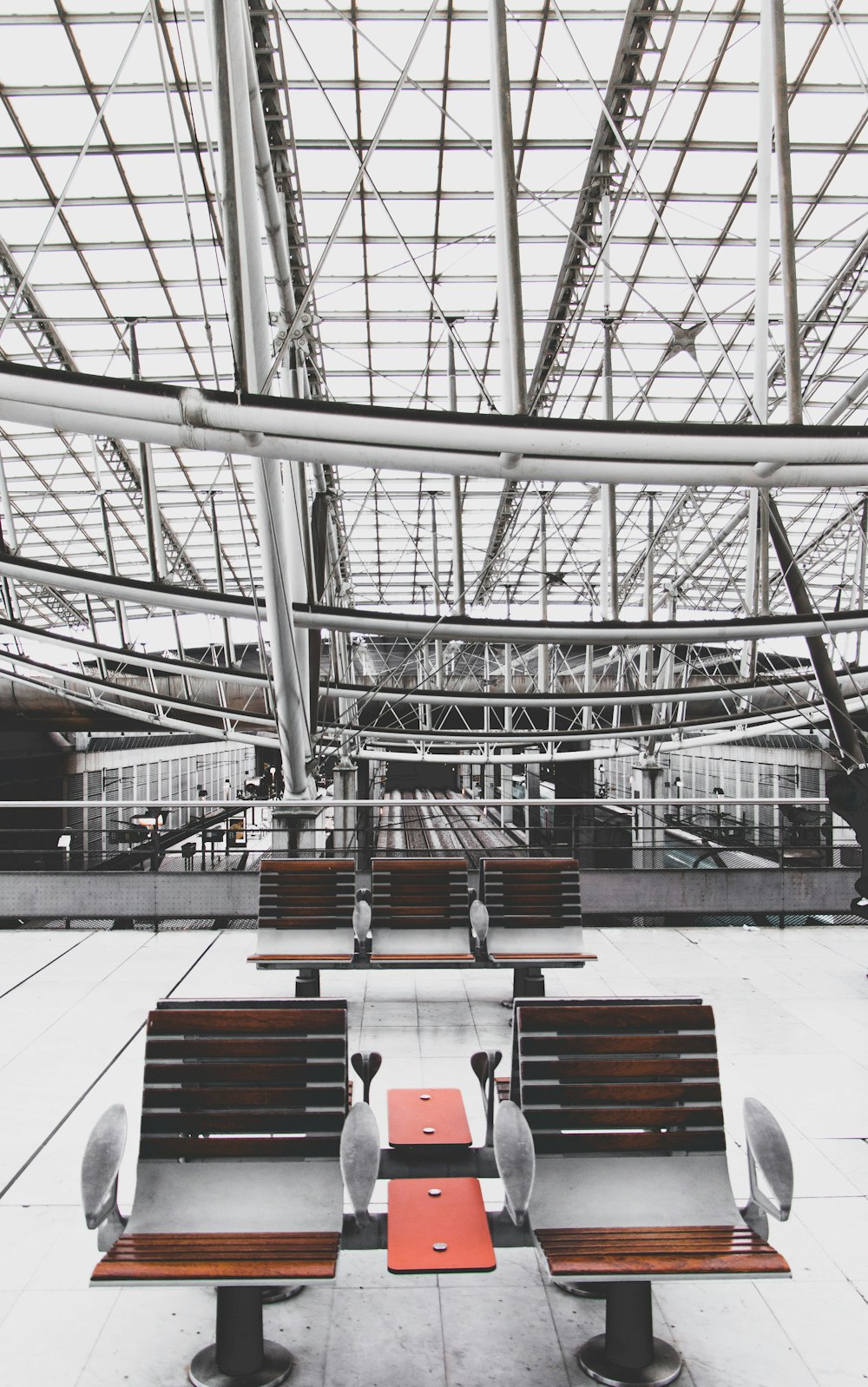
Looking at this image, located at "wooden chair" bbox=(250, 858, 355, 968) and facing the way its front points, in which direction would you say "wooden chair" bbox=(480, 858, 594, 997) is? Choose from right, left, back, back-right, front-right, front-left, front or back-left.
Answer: left

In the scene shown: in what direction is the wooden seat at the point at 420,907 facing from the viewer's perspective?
toward the camera

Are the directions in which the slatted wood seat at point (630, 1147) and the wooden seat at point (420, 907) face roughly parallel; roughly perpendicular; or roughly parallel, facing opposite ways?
roughly parallel

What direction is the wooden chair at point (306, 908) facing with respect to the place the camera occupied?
facing the viewer

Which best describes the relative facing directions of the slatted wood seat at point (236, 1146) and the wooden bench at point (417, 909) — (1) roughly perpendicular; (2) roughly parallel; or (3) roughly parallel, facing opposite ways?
roughly parallel

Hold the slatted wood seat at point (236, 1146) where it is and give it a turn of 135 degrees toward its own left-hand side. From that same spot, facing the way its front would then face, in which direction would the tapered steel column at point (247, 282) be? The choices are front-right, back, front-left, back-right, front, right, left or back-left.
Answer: front-left

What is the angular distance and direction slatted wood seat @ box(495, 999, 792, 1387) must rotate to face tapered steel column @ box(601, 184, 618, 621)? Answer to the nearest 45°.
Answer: approximately 180°

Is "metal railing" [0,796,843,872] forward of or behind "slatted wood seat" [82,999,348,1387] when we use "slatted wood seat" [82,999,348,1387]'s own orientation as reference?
behind

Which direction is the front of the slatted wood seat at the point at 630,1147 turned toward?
toward the camera

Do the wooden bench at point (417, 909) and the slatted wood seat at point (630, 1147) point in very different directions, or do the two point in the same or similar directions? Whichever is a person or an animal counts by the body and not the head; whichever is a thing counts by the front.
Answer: same or similar directions

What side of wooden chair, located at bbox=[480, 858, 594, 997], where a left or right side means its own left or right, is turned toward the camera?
front

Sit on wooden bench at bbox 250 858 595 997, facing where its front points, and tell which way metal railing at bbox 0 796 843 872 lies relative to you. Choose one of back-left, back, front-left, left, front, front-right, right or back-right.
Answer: back
